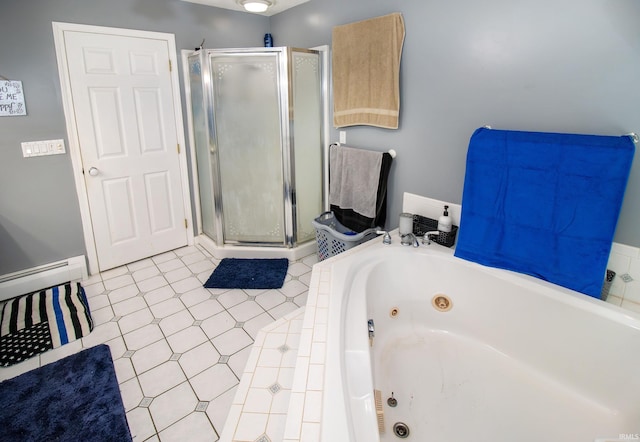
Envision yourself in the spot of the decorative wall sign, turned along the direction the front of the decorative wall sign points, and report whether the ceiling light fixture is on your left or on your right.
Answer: on your left

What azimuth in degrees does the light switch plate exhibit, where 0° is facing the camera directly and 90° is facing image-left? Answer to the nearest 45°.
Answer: approximately 0°

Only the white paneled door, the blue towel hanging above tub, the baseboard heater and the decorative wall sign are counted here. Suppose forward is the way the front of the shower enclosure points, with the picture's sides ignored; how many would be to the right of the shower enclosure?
3

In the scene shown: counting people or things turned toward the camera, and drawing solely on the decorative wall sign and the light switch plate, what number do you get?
2

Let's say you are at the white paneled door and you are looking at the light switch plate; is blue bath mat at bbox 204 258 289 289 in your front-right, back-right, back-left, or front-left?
back-left

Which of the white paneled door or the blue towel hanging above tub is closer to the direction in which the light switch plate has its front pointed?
the blue towel hanging above tub

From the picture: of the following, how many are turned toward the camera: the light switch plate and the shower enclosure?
2

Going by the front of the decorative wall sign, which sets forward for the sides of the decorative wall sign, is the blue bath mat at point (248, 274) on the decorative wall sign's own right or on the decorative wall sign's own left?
on the decorative wall sign's own left

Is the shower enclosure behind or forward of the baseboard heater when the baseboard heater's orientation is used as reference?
forward

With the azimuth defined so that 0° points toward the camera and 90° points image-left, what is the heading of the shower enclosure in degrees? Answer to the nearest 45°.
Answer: approximately 0°

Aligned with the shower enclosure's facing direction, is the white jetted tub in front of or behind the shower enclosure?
in front

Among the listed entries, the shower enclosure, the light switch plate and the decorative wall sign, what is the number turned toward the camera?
3

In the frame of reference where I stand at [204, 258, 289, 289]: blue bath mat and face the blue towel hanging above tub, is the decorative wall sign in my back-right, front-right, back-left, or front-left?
back-right
